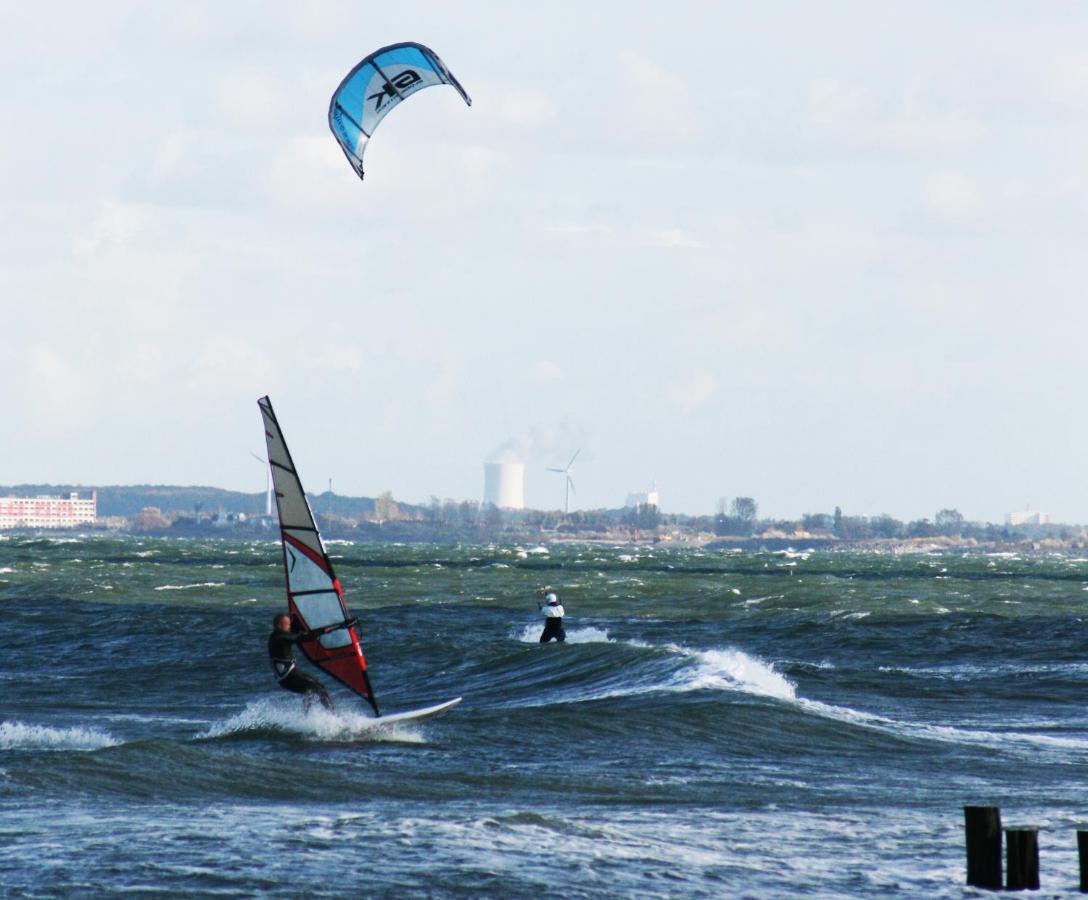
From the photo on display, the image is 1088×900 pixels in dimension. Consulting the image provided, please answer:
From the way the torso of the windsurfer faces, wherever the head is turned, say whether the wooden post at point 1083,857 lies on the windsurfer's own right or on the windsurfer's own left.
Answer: on the windsurfer's own right

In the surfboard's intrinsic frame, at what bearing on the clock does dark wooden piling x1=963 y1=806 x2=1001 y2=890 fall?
The dark wooden piling is roughly at 2 o'clock from the surfboard.

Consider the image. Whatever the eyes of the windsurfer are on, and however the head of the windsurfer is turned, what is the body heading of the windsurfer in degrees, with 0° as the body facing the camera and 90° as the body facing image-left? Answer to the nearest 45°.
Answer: approximately 270°

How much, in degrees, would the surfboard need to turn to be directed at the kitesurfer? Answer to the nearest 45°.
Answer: approximately 90° to its left

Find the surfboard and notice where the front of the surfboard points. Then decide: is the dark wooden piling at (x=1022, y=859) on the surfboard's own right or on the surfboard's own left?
on the surfboard's own right

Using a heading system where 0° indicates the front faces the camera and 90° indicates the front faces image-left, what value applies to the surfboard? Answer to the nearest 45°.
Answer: approximately 270°

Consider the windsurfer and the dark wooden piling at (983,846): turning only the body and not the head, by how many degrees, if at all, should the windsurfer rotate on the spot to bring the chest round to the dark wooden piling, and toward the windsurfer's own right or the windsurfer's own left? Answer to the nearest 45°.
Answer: approximately 45° to the windsurfer's own right

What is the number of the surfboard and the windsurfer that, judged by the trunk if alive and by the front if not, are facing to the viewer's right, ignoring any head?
2
